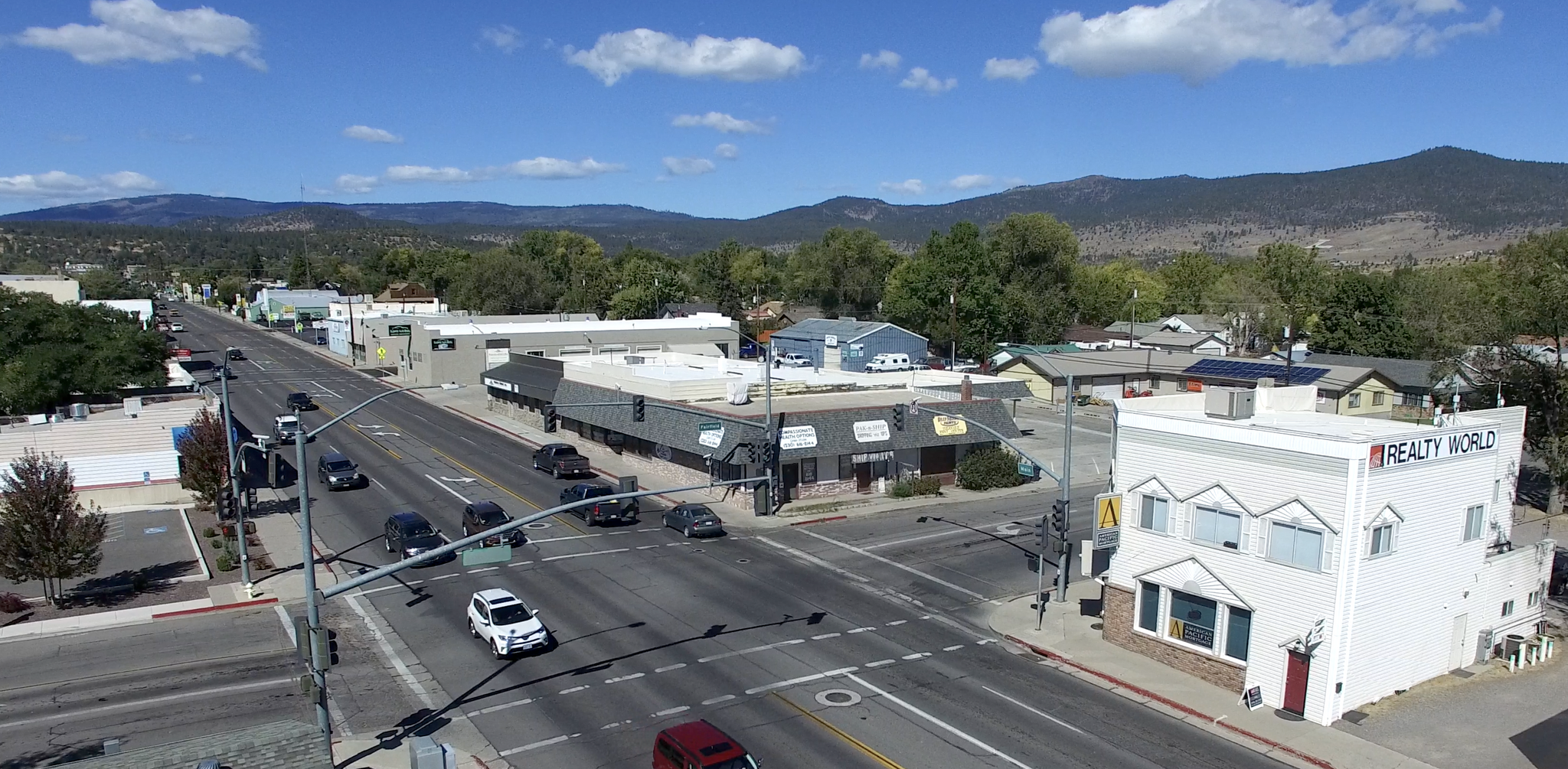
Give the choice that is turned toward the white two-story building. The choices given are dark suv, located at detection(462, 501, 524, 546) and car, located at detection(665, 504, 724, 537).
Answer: the dark suv

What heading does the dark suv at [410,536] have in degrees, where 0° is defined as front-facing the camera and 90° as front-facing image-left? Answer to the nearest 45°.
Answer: approximately 315°

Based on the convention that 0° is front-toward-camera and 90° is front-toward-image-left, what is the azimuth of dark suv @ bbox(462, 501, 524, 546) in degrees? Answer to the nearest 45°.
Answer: approximately 315°

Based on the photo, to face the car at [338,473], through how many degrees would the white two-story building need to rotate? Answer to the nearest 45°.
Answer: approximately 45° to its right

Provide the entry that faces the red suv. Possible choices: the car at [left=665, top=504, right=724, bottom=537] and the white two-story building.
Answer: the white two-story building

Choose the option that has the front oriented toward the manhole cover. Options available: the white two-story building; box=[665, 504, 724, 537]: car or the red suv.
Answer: the white two-story building

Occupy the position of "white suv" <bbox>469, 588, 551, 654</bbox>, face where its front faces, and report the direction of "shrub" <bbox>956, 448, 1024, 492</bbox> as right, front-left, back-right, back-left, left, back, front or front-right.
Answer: left

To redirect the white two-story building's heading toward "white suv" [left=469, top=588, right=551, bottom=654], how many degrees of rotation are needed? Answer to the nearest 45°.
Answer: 0° — it already faces it

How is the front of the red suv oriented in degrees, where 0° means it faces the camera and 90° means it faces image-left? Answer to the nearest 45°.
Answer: approximately 315°
